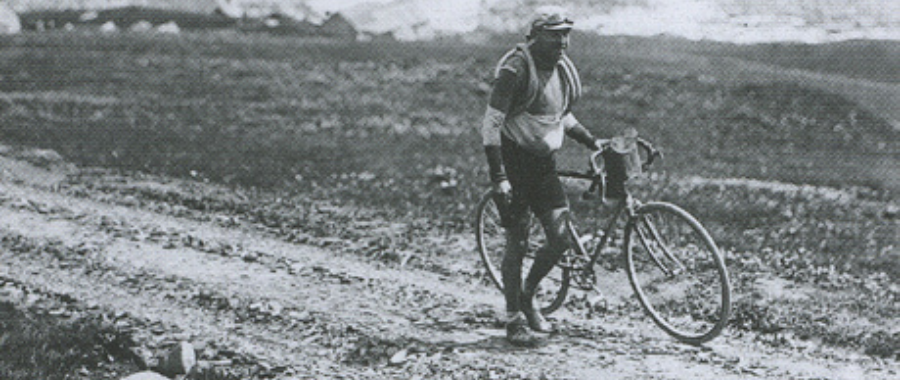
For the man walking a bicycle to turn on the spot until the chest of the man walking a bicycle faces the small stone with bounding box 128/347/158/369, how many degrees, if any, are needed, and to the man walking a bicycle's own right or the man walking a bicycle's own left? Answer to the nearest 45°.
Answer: approximately 135° to the man walking a bicycle's own right

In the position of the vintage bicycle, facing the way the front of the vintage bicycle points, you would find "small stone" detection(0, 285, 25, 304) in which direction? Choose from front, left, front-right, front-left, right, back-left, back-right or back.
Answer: back-right

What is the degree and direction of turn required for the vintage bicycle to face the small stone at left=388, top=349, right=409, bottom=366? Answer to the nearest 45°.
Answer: approximately 90° to its right

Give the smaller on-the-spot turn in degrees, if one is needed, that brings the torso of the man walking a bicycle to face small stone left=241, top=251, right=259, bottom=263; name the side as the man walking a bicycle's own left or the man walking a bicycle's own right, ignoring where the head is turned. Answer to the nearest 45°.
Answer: approximately 180°

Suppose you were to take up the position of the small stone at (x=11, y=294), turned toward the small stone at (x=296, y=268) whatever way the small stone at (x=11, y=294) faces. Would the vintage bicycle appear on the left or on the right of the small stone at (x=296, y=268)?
right

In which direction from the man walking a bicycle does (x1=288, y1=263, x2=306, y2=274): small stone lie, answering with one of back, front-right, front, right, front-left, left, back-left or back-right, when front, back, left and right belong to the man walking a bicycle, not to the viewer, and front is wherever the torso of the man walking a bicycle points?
back

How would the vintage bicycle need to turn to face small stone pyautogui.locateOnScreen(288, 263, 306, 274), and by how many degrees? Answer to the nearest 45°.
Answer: approximately 180°

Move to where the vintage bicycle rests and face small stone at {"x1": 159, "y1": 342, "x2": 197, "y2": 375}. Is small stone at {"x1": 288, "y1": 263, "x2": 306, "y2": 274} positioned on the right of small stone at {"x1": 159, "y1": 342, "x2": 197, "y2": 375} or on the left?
right

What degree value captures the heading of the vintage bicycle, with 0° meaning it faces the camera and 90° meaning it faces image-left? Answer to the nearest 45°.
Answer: approximately 315°
